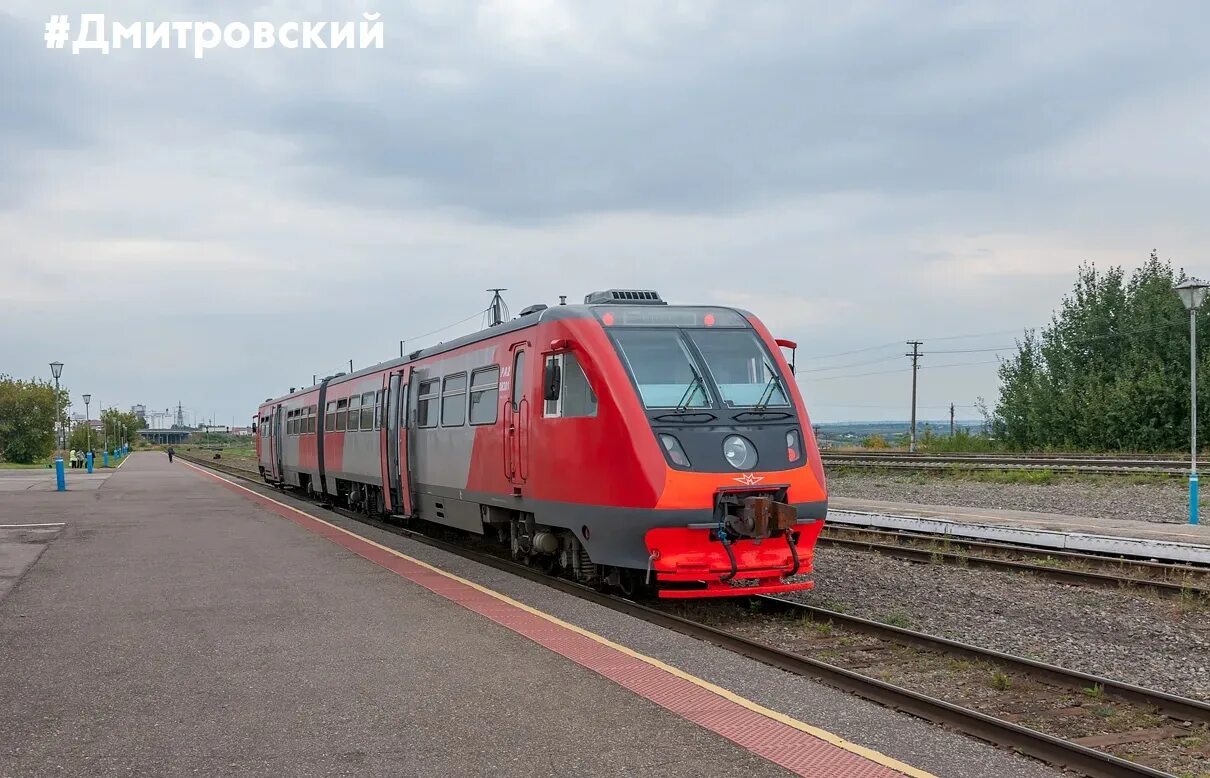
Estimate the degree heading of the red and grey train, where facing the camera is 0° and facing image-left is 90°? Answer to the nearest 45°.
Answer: approximately 315°

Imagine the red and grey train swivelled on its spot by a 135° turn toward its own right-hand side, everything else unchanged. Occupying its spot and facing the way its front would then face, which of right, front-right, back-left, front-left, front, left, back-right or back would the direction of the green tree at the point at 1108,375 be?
back-right
